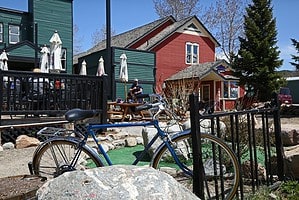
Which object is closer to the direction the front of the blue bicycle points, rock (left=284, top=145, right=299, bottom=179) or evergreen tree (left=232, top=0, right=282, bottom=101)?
the rock

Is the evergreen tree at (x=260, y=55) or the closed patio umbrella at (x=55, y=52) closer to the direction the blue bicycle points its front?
the evergreen tree

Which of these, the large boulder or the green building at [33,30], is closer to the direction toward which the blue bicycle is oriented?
the large boulder

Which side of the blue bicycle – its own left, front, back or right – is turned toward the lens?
right

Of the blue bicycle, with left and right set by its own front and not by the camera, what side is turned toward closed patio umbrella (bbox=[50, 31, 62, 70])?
left

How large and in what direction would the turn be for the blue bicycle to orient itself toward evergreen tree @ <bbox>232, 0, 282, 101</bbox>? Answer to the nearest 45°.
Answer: approximately 45° to its left

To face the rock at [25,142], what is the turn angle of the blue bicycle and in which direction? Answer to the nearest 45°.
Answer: approximately 135° to its left

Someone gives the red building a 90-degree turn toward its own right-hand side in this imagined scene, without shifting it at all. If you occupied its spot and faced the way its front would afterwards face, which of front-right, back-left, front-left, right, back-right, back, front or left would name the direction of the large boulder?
front-left

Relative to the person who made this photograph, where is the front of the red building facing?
facing the viewer and to the right of the viewer

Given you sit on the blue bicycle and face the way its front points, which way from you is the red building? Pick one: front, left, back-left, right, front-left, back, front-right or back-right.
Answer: left

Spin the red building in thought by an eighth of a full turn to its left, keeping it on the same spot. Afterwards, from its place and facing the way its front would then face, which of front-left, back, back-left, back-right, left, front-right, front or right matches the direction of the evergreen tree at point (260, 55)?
front

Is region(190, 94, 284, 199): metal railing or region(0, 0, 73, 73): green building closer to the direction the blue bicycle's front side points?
the metal railing

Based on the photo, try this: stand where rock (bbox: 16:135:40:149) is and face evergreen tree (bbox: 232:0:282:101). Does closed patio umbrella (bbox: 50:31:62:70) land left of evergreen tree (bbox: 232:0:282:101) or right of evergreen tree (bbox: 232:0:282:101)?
left

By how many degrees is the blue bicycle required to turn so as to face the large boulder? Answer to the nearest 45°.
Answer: approximately 90° to its right

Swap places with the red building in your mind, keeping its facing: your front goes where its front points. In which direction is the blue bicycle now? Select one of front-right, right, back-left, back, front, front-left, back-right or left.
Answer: front-right

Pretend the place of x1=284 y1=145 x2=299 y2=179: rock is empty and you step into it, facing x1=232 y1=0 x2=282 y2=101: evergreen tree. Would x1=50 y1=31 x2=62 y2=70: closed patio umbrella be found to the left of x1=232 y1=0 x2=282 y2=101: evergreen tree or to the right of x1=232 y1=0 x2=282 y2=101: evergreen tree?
left

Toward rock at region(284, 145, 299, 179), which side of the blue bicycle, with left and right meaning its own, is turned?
front

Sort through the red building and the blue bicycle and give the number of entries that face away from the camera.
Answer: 0
